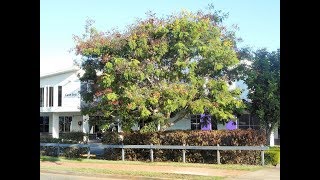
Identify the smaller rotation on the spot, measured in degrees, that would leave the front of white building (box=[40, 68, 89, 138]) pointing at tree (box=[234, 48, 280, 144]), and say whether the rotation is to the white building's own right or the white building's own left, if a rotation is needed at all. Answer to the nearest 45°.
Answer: approximately 45° to the white building's own left

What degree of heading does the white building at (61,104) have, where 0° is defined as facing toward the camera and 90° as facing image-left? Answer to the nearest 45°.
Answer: approximately 0°

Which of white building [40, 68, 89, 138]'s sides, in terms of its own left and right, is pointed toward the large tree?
left
